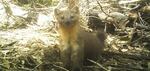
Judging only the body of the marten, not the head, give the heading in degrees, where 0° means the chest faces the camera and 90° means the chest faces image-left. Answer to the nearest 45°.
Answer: approximately 45°
